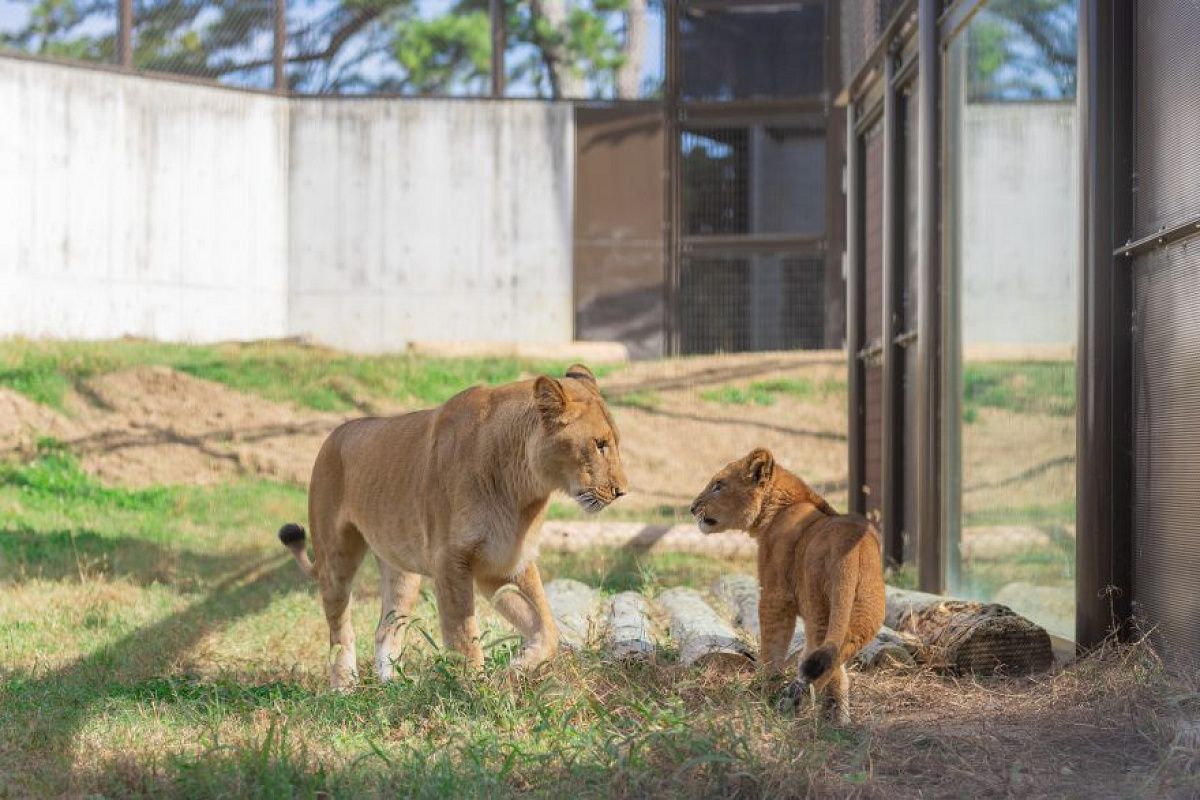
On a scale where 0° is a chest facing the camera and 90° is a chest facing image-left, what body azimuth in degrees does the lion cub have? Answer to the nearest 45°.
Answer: approximately 135°

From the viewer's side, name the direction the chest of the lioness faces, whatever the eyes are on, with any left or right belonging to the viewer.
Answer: facing the viewer and to the right of the viewer

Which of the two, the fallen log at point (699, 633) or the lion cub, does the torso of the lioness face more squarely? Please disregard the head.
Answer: the lion cub

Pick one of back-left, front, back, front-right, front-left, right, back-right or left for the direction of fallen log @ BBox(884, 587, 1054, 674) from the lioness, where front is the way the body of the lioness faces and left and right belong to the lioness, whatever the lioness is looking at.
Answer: front-left

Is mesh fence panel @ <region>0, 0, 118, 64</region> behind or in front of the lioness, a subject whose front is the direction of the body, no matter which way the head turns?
behind

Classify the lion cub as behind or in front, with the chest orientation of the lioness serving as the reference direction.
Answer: in front

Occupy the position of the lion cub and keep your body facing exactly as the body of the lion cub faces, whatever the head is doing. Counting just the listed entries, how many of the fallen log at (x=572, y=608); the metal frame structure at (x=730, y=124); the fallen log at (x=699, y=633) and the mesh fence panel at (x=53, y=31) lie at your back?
0

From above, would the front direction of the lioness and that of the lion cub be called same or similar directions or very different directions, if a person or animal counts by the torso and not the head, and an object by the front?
very different directions

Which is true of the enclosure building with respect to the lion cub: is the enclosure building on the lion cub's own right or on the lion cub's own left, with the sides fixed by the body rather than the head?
on the lion cub's own right

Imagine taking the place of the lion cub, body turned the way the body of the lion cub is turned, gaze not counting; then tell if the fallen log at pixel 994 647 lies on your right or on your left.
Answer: on your right
